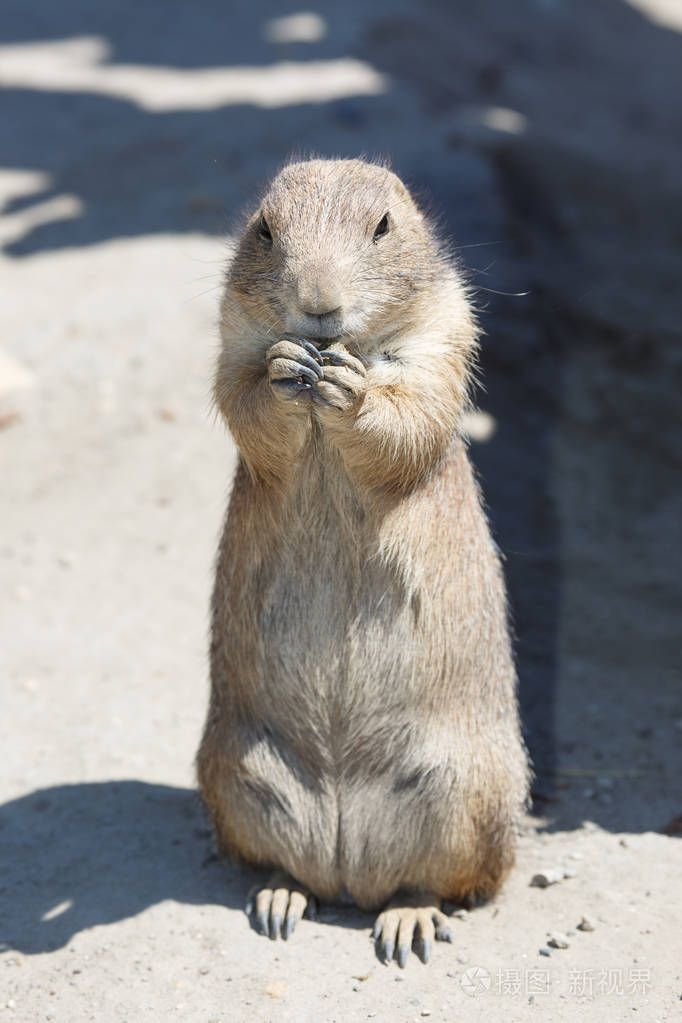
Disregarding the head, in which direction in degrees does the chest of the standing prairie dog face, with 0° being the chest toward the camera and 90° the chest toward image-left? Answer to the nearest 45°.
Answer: approximately 0°
